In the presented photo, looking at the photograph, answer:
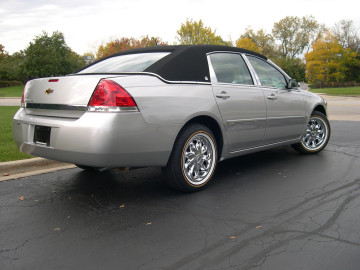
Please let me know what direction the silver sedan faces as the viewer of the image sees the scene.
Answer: facing away from the viewer and to the right of the viewer

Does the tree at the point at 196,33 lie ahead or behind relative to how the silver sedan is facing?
ahead
